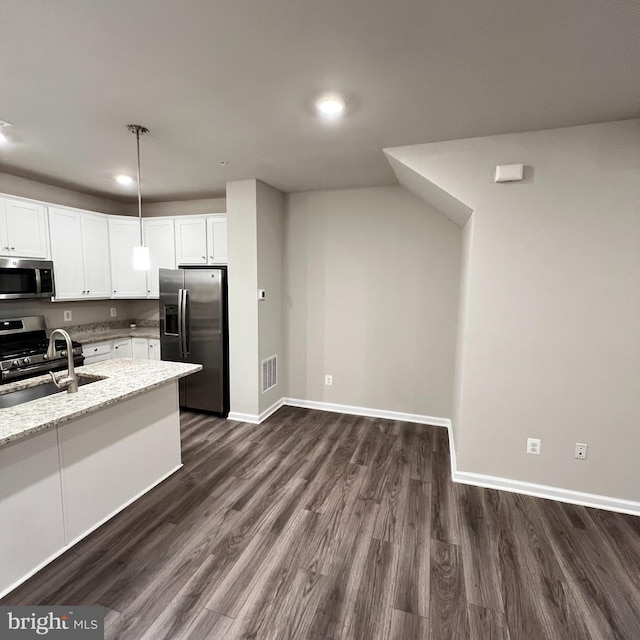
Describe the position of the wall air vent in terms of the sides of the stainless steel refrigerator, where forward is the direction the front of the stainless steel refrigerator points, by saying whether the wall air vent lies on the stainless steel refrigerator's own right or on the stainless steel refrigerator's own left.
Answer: on the stainless steel refrigerator's own left

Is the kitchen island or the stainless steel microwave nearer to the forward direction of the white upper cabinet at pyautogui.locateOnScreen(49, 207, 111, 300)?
the kitchen island

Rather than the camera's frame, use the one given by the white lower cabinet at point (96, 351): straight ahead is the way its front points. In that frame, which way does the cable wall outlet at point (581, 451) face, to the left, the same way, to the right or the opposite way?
to the right

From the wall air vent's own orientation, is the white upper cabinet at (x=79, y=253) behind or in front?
behind

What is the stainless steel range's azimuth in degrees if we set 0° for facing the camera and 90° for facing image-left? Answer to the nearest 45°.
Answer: approximately 315°

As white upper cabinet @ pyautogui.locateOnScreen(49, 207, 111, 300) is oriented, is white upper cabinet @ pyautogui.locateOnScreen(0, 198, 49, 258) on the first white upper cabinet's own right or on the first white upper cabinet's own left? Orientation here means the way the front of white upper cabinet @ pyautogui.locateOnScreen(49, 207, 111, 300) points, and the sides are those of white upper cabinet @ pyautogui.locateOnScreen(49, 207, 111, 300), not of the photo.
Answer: on the first white upper cabinet's own right

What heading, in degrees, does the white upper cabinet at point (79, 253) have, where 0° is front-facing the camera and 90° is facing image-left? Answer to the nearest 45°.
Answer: approximately 315°
